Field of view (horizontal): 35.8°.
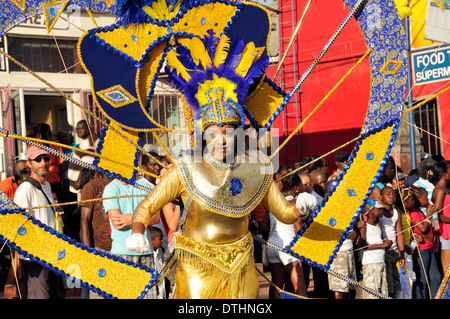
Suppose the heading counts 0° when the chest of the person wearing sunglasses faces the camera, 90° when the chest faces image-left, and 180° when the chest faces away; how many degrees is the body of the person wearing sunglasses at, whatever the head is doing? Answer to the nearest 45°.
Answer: approximately 315°

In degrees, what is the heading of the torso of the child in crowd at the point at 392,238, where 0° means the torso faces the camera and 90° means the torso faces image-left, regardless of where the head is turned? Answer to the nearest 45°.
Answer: approximately 45°
